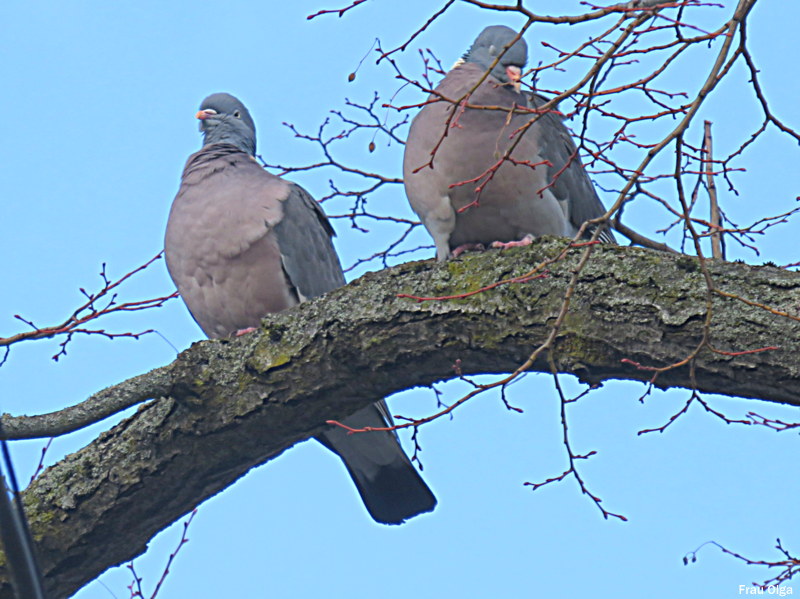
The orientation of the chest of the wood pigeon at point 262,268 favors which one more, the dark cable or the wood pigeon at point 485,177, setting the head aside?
the dark cable

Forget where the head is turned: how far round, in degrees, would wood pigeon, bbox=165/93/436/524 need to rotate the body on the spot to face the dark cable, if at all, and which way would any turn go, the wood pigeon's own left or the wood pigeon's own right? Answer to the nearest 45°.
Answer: approximately 45° to the wood pigeon's own left

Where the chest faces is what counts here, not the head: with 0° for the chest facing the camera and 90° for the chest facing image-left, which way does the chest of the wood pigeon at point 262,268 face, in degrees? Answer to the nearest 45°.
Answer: approximately 45°

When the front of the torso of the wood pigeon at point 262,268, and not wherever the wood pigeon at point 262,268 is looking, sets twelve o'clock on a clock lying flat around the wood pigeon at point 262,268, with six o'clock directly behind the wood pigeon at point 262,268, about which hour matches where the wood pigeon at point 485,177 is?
the wood pigeon at point 485,177 is roughly at 8 o'clock from the wood pigeon at point 262,268.
